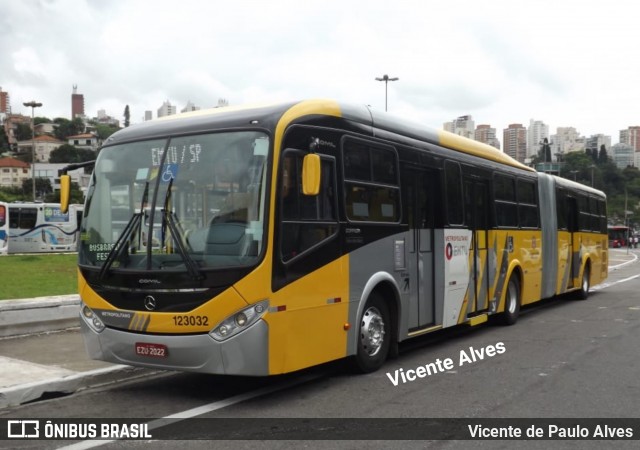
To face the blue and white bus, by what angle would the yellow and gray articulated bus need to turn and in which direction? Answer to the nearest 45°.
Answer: approximately 90° to its right

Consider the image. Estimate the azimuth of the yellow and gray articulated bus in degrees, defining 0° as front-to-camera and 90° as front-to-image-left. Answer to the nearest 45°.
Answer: approximately 45°

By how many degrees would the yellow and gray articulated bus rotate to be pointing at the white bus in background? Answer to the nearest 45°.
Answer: approximately 90° to its right
